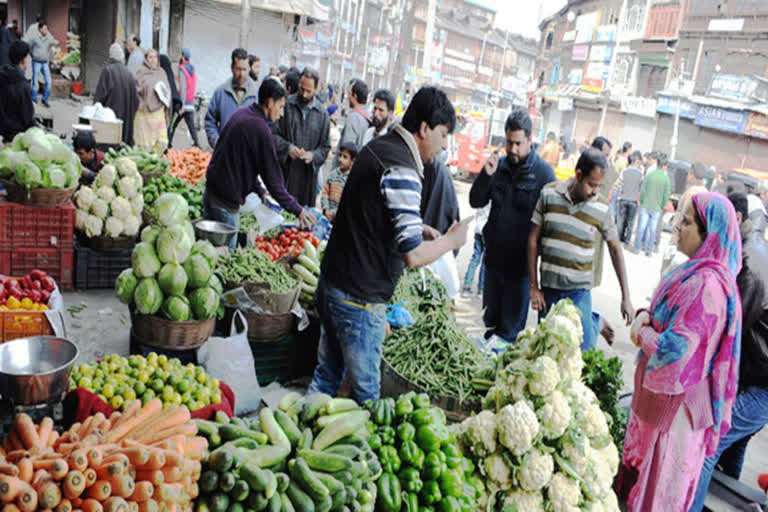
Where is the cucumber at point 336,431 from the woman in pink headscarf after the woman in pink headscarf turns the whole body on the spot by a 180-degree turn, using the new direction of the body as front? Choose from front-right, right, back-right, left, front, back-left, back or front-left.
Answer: back-right

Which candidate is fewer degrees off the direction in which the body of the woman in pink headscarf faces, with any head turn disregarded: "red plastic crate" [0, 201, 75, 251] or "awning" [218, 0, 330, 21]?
the red plastic crate

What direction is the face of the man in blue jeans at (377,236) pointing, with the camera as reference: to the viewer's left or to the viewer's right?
to the viewer's right

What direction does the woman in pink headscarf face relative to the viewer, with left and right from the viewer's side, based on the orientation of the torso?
facing to the left of the viewer

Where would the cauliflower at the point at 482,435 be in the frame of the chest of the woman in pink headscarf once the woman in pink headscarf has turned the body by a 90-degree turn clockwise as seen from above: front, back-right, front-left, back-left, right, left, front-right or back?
back-left

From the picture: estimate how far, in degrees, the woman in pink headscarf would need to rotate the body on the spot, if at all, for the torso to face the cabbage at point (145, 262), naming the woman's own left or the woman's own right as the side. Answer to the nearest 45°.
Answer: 0° — they already face it

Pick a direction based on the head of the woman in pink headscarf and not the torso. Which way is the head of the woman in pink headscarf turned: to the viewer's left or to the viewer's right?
to the viewer's left
